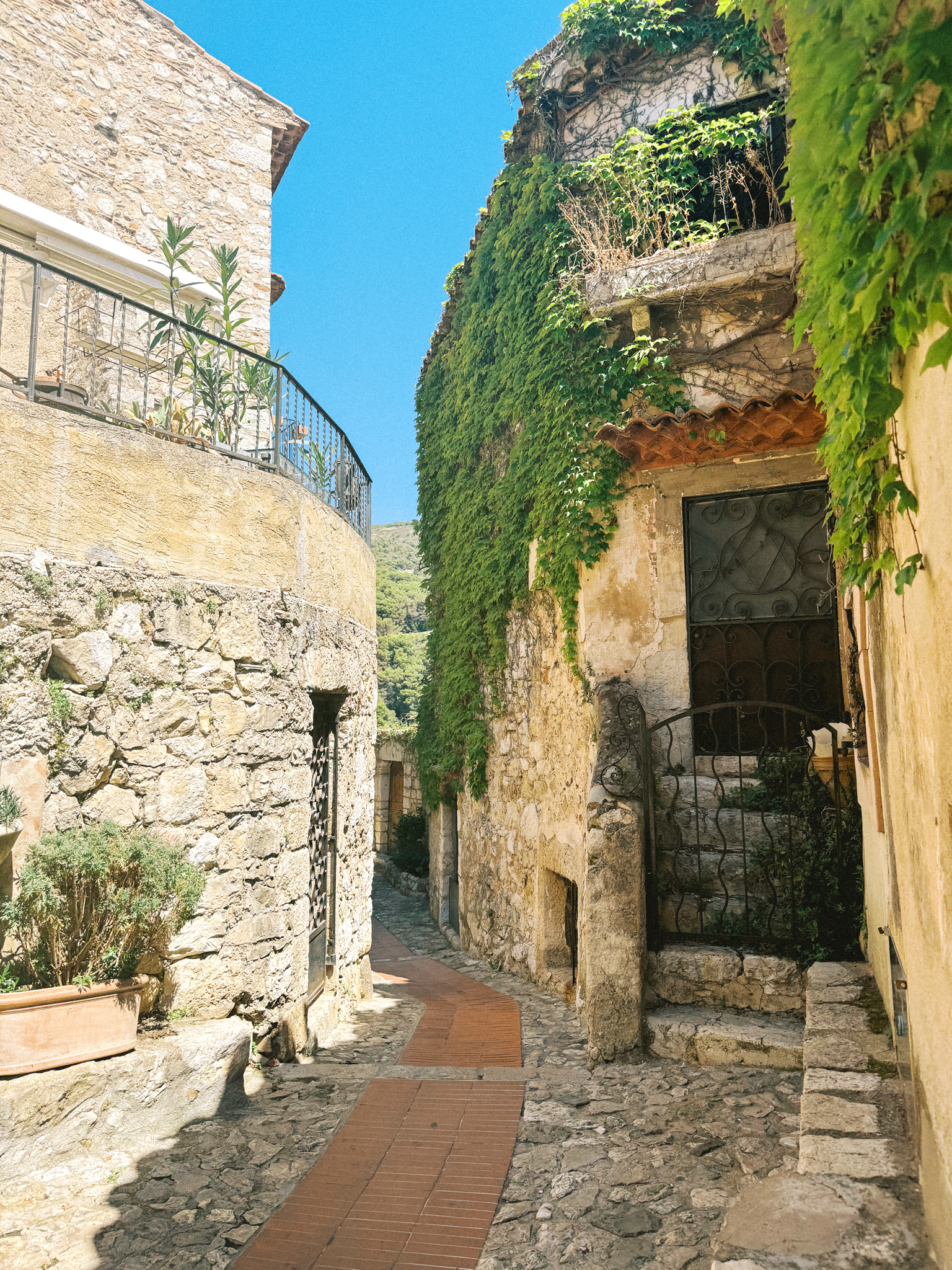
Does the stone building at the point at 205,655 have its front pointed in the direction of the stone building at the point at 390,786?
no

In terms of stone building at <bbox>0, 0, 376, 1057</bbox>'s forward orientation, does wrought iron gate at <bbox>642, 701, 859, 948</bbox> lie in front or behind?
in front

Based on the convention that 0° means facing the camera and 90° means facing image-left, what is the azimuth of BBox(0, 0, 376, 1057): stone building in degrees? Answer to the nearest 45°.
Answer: approximately 315°

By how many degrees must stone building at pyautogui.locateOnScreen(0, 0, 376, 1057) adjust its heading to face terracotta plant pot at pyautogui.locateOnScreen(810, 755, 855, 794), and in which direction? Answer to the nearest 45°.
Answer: approximately 45° to its left

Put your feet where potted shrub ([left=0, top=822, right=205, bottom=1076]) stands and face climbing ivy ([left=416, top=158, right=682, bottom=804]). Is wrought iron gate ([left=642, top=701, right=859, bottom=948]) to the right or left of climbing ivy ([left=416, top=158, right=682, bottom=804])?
right

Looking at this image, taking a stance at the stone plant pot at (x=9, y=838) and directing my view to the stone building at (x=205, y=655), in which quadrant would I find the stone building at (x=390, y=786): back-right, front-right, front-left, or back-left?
front-left
